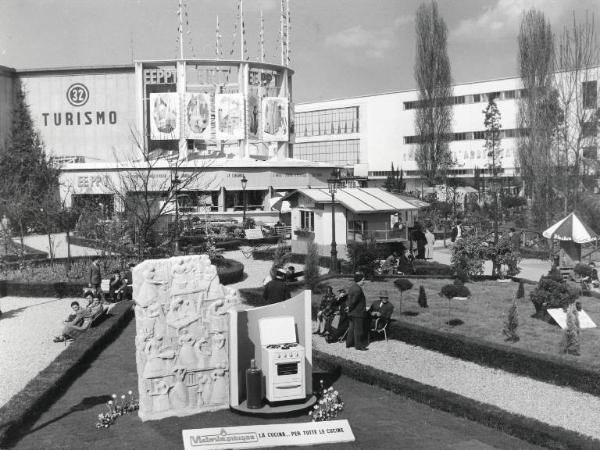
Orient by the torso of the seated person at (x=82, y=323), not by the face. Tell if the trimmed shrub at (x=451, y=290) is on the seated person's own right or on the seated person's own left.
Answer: on the seated person's own left

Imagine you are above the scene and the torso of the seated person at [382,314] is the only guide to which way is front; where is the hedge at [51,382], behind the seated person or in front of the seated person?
in front

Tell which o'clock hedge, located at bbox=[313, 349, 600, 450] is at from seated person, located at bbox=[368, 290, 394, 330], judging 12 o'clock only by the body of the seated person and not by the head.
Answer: The hedge is roughly at 10 o'clock from the seated person.

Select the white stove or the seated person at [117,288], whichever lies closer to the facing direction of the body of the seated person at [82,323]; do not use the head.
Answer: the white stove

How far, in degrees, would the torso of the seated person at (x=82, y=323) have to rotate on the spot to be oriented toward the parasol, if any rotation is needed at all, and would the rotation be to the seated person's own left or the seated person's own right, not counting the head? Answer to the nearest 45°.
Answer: approximately 135° to the seated person's own left

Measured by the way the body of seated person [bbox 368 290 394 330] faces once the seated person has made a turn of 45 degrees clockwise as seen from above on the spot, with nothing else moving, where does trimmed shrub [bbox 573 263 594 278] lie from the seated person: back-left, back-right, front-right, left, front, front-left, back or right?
back-right

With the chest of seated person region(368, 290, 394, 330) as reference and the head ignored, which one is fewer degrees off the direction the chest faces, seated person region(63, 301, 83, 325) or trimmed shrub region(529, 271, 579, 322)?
the seated person

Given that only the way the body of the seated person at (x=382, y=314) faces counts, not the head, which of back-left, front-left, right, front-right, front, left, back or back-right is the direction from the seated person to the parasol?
back

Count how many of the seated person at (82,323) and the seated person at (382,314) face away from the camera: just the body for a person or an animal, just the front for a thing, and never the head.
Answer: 0

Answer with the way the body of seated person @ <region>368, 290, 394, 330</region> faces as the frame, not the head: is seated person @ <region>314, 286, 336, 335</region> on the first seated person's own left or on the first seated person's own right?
on the first seated person's own right

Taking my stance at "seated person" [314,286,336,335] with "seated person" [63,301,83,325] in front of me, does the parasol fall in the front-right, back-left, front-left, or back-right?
back-right

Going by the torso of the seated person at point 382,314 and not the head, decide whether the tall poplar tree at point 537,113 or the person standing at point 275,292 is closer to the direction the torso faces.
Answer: the person standing
